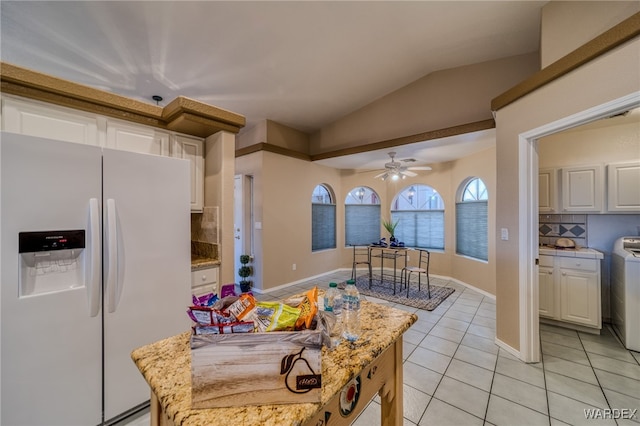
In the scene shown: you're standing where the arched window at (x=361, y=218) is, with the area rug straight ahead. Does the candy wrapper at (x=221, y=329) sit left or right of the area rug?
right

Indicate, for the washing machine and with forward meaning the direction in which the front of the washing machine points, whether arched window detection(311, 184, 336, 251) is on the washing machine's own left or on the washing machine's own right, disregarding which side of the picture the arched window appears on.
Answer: on the washing machine's own right

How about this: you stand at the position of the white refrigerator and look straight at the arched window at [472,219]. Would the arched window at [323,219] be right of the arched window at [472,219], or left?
left
